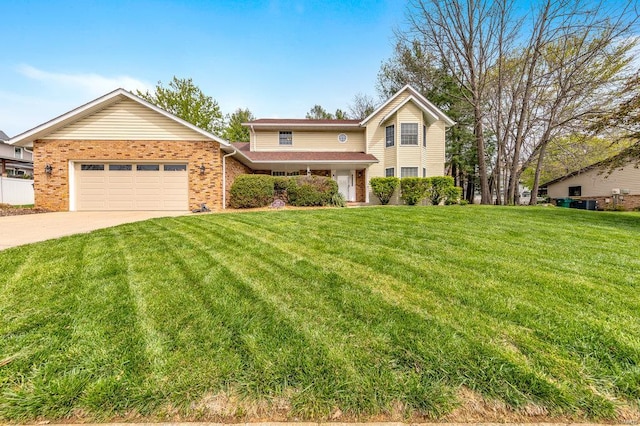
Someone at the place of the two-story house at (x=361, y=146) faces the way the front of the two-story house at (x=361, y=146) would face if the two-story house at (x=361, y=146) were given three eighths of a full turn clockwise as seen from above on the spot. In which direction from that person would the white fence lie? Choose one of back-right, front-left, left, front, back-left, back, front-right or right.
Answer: front-left

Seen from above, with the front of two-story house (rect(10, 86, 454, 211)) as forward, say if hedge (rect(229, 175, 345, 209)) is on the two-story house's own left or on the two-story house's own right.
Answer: on the two-story house's own left

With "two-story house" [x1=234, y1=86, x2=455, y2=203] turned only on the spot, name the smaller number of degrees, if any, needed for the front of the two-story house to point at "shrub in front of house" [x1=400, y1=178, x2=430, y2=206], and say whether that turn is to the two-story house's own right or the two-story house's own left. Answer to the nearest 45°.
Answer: approximately 45° to the two-story house's own left

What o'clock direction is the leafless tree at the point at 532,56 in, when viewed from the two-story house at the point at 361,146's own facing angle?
The leafless tree is roughly at 9 o'clock from the two-story house.

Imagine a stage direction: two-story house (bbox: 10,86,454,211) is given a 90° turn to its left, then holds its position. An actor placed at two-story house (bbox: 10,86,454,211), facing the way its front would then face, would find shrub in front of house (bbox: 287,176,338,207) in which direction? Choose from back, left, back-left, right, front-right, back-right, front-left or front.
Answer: front

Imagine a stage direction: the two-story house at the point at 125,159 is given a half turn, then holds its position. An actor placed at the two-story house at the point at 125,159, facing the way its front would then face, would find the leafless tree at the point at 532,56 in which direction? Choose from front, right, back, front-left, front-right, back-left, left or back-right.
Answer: right

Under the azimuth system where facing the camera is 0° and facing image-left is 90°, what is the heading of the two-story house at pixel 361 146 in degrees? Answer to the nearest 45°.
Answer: approximately 0°

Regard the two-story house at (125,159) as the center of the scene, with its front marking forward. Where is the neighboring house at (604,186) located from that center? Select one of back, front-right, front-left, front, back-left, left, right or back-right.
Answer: left

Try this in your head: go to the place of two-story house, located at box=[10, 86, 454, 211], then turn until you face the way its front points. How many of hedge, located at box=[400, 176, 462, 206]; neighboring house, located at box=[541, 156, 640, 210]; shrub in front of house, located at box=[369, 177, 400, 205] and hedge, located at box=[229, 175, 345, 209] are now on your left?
4

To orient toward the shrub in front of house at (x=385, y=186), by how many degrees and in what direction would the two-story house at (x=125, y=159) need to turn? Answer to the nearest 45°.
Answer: approximately 90° to its left

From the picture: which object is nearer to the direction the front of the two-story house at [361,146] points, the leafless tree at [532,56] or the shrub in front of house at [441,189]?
the shrub in front of house
